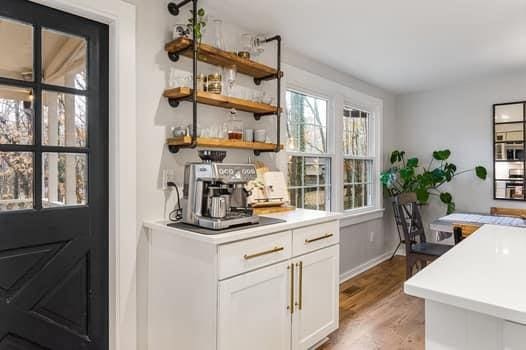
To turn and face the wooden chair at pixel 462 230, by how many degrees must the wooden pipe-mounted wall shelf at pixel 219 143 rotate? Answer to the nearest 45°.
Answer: approximately 45° to its left

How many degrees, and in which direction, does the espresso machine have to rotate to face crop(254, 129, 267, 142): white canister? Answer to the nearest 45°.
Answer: approximately 90° to its left

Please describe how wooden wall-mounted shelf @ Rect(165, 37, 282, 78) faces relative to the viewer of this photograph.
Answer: facing the viewer and to the right of the viewer

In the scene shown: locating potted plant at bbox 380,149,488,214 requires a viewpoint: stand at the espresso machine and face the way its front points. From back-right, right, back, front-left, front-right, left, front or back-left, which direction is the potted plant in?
left

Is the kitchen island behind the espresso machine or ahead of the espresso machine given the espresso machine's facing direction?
ahead

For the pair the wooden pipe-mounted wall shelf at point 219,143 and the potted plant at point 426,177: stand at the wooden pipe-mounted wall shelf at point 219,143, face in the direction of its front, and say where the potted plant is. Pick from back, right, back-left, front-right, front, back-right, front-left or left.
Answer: left

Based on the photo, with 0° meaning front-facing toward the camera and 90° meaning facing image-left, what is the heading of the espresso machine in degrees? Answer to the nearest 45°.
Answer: approximately 315°

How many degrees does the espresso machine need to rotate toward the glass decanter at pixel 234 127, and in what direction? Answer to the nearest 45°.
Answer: approximately 135° to its left
